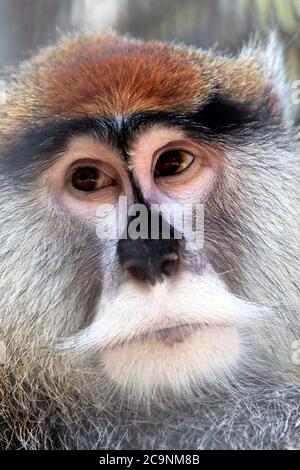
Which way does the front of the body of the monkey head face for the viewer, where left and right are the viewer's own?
facing the viewer
